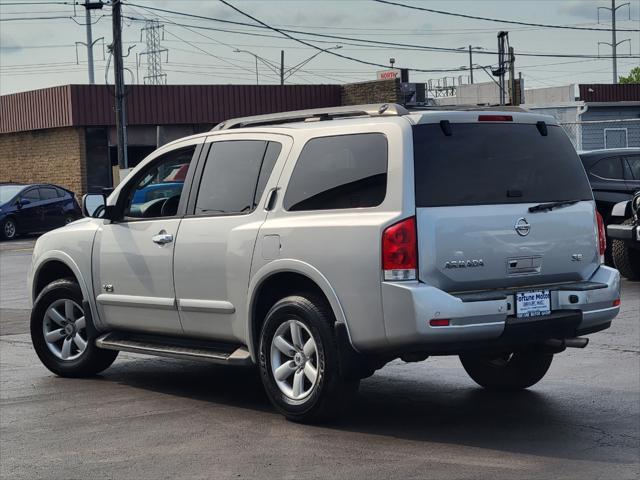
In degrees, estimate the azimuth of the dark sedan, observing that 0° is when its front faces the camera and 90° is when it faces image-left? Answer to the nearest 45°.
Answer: approximately 45°

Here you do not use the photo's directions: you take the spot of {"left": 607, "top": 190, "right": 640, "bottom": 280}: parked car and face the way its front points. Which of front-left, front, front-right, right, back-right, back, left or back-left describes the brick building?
right

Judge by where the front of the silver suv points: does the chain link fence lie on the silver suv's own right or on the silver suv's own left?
on the silver suv's own right

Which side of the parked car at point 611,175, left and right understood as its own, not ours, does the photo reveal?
right

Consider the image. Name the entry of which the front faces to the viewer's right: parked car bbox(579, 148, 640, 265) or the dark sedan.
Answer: the parked car

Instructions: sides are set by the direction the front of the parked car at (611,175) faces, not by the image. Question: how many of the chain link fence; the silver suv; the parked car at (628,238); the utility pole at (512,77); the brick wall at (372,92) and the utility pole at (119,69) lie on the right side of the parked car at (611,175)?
2

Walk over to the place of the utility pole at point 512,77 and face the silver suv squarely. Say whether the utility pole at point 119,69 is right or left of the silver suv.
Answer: right

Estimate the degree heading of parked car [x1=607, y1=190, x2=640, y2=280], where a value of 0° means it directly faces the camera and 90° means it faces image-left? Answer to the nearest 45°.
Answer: approximately 45°

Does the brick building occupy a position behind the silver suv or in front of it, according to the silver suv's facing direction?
in front
